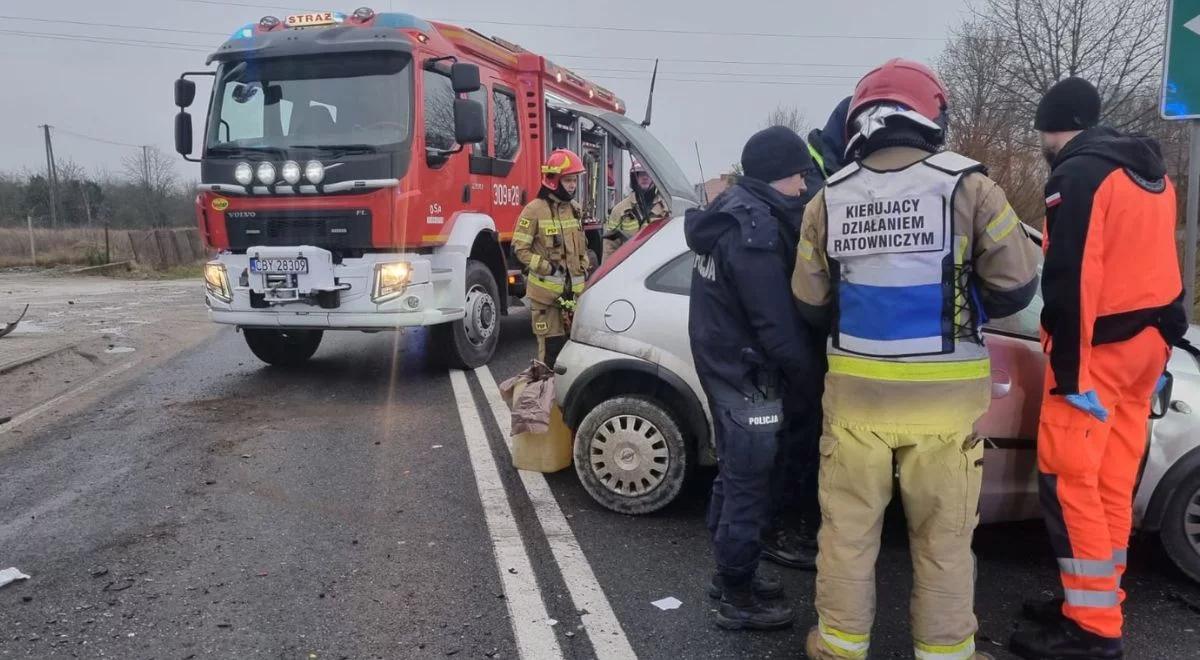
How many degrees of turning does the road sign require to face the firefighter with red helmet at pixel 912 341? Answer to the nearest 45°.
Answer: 0° — it already faces them

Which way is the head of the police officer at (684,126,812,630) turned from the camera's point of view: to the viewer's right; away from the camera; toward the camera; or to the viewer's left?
to the viewer's right

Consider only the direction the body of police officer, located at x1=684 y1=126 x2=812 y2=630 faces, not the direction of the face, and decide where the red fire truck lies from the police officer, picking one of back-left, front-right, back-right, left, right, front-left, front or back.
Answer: back-left

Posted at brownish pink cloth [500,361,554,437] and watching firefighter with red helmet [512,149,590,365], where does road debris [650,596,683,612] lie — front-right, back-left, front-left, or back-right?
back-right

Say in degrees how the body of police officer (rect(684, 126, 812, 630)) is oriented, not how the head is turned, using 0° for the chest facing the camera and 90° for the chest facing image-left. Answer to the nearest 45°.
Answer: approximately 270°

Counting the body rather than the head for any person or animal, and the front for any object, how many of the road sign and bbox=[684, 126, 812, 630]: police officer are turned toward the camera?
1

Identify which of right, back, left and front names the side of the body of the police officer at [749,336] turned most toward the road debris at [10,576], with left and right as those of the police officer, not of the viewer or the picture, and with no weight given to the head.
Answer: back
